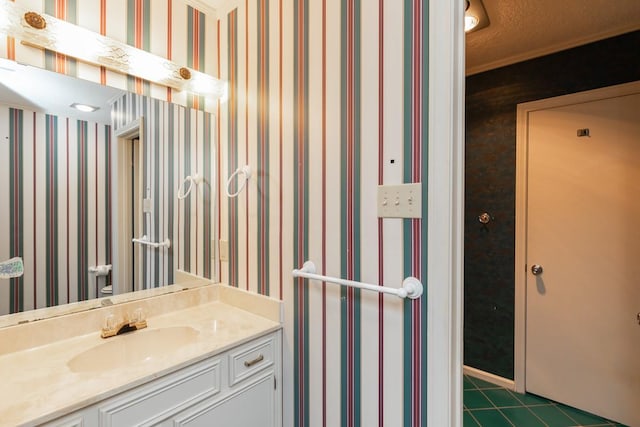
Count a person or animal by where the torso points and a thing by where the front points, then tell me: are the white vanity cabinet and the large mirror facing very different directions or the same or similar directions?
same or similar directions

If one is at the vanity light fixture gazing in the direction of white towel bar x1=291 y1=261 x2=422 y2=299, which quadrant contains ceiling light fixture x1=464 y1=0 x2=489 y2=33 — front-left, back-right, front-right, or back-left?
front-left

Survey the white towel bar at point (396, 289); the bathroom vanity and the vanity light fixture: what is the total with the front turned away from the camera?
0

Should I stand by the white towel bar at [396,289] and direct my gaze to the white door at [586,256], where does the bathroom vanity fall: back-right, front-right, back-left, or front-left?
back-left

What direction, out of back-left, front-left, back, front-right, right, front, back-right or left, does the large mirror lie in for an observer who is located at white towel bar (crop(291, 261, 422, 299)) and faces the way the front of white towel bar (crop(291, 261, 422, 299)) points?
front-right

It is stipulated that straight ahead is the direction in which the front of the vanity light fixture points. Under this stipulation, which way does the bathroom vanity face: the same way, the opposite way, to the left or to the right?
the same way

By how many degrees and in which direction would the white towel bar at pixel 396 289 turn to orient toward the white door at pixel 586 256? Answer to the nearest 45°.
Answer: approximately 180°

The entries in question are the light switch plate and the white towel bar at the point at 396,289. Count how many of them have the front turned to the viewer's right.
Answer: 0

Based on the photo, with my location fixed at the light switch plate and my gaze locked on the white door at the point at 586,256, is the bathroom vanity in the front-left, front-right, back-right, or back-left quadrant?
back-left

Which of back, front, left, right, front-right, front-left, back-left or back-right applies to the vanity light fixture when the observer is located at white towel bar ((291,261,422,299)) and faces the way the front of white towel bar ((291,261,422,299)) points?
front-right

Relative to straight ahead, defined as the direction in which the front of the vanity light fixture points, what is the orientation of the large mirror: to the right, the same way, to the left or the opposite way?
the same way

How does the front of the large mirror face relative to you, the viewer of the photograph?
facing the viewer and to the right of the viewer
